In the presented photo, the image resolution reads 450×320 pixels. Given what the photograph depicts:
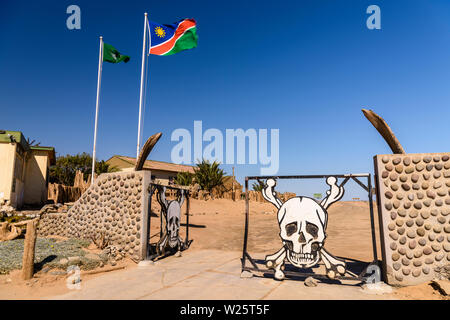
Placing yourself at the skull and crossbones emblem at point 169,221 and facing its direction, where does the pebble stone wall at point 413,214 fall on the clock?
The pebble stone wall is roughly at 12 o'clock from the skull and crossbones emblem.

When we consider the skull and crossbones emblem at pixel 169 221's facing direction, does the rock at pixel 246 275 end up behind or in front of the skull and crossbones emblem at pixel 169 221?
in front

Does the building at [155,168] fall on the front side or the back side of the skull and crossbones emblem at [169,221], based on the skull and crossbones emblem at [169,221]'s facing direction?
on the back side

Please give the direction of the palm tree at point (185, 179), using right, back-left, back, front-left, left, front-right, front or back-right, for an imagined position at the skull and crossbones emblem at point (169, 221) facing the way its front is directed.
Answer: back-left

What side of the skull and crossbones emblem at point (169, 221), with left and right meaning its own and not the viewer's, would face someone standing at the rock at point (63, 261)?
right

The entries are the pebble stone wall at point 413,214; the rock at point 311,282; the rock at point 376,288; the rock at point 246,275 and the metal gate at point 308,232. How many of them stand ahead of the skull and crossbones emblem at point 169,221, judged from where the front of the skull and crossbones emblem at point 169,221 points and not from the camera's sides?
5

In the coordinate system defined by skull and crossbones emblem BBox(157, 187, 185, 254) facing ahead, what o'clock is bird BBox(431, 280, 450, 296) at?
The bird is roughly at 12 o'clock from the skull and crossbones emblem.

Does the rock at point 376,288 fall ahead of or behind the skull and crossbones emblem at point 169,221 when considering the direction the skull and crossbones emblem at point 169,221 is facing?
ahead

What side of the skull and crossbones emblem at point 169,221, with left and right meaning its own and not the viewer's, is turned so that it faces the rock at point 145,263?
right

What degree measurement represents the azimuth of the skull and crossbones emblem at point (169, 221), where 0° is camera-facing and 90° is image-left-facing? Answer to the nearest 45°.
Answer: approximately 315°

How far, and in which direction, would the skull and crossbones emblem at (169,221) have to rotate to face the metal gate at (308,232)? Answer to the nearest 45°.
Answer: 0° — it already faces it

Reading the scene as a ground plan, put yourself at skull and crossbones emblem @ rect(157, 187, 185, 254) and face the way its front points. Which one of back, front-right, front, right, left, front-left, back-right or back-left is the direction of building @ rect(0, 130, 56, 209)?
back

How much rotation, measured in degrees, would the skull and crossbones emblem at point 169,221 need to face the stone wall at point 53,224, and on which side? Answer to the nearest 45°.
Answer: approximately 180°

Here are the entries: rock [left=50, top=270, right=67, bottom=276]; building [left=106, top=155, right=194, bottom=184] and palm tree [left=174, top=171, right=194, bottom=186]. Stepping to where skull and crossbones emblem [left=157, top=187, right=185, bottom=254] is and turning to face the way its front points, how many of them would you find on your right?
1

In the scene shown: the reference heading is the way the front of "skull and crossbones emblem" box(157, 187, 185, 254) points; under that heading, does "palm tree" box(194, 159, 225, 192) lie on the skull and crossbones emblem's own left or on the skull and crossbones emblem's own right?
on the skull and crossbones emblem's own left
